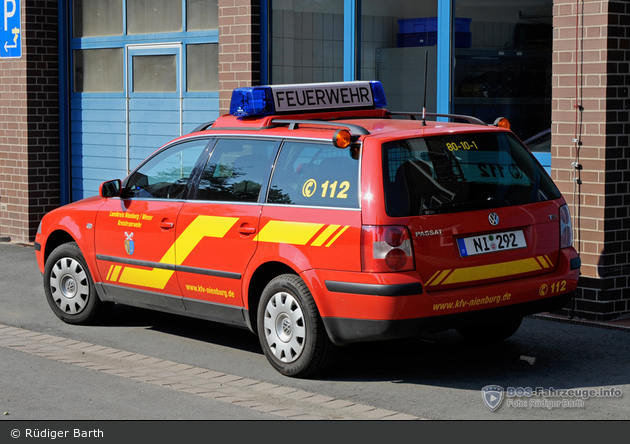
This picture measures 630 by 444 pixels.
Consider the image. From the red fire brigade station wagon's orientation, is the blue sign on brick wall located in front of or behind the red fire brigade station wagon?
in front

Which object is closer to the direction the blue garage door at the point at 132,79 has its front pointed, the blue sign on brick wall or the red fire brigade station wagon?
the red fire brigade station wagon

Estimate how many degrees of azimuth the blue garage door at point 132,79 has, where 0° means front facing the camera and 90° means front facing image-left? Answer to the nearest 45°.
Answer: approximately 0°

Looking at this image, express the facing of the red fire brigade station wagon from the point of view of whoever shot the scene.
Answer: facing away from the viewer and to the left of the viewer

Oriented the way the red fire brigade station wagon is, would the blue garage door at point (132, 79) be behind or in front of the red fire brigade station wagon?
in front

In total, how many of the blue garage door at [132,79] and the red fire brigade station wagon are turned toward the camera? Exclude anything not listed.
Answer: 1

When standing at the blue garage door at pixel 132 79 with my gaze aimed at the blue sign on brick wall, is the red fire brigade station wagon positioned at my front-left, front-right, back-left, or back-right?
back-left

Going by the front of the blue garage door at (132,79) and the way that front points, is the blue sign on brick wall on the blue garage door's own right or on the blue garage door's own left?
on the blue garage door's own right
